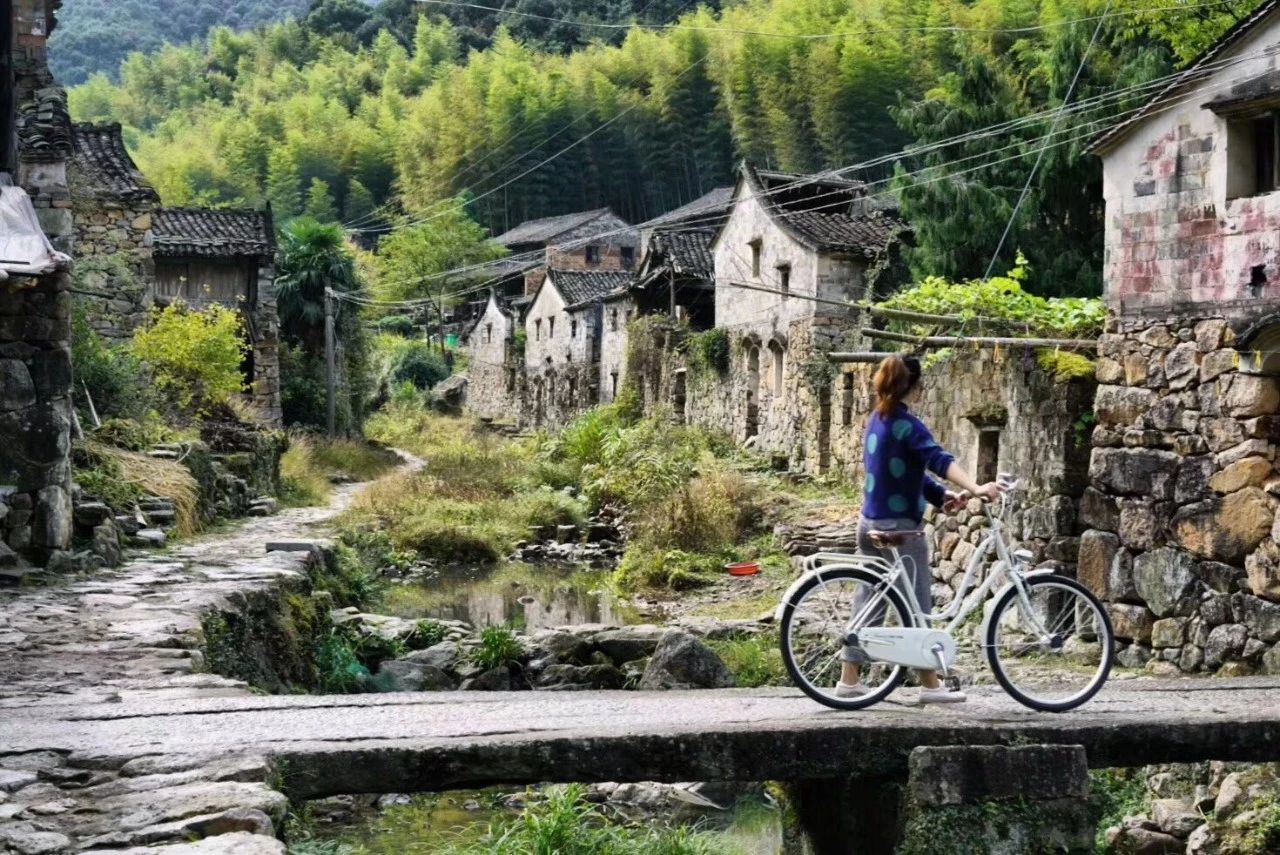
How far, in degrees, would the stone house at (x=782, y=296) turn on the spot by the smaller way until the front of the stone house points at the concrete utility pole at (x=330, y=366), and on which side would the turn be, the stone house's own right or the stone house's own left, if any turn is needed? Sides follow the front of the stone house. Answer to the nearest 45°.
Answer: approximately 90° to the stone house's own right

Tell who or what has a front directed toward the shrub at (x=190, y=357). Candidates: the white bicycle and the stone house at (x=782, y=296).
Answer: the stone house

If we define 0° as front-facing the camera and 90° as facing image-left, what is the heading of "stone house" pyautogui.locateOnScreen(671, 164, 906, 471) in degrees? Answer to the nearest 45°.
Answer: approximately 45°

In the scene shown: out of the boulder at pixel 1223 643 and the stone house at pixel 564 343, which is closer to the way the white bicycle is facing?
the boulder

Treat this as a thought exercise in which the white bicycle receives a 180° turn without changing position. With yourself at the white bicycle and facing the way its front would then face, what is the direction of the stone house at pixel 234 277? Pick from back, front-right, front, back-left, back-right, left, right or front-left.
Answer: front-right

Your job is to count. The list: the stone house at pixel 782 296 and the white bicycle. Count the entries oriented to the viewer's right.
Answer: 1

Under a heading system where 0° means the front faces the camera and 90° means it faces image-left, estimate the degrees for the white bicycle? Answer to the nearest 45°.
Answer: approximately 270°

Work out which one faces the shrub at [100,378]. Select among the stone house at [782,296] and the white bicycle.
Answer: the stone house

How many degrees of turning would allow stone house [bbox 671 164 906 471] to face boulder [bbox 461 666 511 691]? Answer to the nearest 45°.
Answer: approximately 45° to its left

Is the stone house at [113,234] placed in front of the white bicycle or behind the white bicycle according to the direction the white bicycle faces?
behind

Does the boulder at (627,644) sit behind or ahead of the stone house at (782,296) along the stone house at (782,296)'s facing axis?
ahead

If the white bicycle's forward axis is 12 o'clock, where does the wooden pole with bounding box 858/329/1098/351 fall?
The wooden pole is roughly at 9 o'clock from the white bicycle.

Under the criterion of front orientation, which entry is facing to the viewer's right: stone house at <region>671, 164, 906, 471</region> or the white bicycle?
the white bicycle

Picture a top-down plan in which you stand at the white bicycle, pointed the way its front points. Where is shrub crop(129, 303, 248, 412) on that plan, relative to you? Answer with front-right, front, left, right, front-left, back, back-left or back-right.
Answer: back-left

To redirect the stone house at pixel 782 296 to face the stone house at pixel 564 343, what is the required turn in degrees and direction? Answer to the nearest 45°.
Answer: approximately 90° to its right
